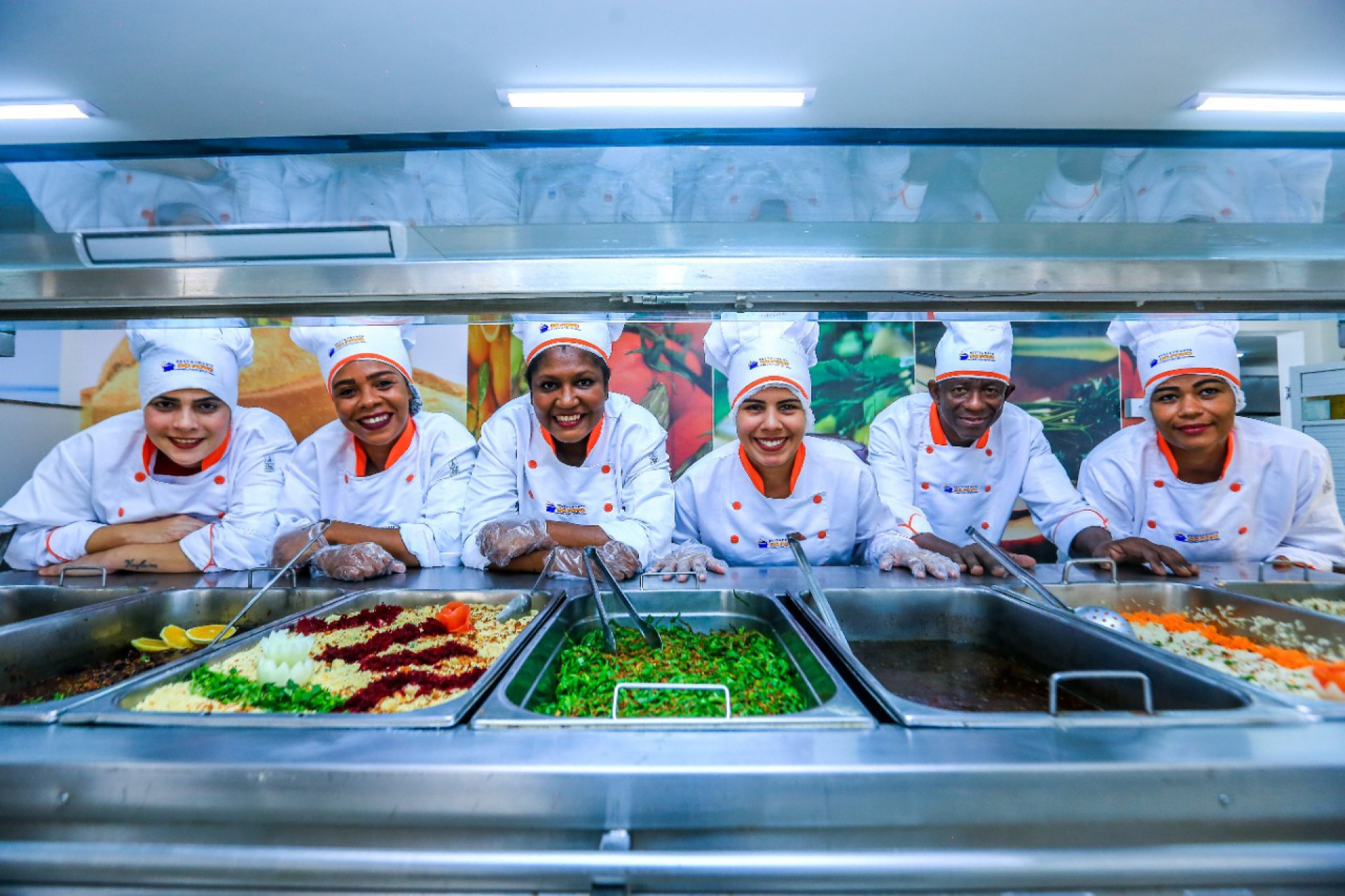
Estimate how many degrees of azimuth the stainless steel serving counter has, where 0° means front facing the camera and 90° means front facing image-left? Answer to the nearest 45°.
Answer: approximately 0°

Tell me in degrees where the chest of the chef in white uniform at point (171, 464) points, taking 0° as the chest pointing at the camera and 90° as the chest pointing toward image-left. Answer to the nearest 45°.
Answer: approximately 0°

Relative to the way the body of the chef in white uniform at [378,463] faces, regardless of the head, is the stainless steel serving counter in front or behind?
in front

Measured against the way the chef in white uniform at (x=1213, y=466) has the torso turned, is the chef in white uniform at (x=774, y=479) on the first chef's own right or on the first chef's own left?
on the first chef's own right

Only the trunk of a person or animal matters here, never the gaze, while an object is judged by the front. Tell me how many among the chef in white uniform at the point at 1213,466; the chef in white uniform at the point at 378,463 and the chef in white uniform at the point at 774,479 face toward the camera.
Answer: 3

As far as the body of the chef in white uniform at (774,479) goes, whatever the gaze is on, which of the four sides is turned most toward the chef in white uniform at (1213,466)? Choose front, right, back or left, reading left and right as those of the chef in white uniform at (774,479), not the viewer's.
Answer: left
